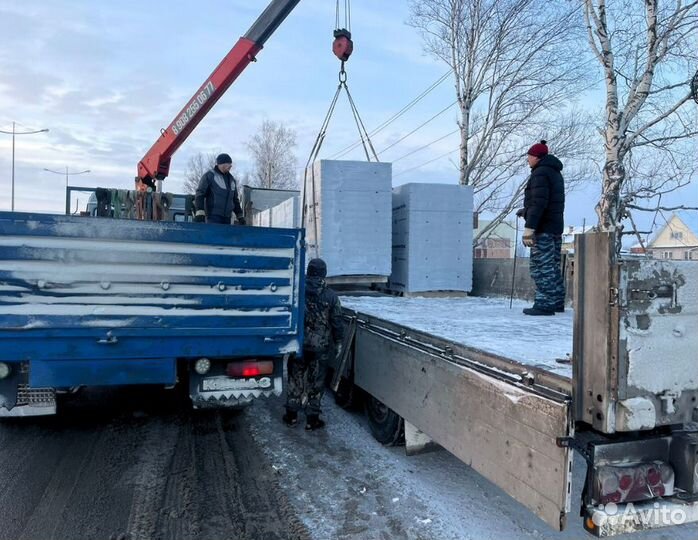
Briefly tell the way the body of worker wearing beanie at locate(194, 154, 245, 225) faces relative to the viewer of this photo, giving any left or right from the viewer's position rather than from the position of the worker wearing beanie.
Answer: facing the viewer and to the right of the viewer

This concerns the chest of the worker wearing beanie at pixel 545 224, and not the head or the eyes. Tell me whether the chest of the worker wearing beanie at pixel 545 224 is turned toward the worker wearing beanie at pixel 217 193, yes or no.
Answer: yes

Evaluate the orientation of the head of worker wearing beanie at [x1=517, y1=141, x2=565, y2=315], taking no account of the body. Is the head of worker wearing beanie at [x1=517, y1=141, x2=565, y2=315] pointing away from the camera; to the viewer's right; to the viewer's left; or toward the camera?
to the viewer's left

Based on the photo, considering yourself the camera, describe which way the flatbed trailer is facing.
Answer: facing away from the viewer and to the left of the viewer

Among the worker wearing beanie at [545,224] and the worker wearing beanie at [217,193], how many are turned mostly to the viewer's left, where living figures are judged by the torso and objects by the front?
1

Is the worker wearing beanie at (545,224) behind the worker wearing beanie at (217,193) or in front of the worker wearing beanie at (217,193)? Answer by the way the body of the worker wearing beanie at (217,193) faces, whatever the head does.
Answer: in front

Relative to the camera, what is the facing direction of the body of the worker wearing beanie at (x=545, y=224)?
to the viewer's left

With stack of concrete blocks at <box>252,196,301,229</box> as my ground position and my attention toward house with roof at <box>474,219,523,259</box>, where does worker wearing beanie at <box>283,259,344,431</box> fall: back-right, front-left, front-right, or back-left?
back-right
